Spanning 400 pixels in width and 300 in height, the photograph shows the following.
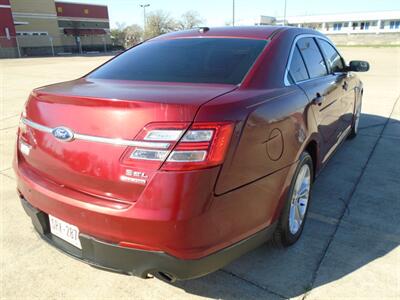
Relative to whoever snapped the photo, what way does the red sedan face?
facing away from the viewer and to the right of the viewer

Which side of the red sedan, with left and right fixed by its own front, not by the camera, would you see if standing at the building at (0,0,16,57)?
left

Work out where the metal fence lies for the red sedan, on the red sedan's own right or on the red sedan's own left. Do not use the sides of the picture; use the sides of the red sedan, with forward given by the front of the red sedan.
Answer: on the red sedan's own left
